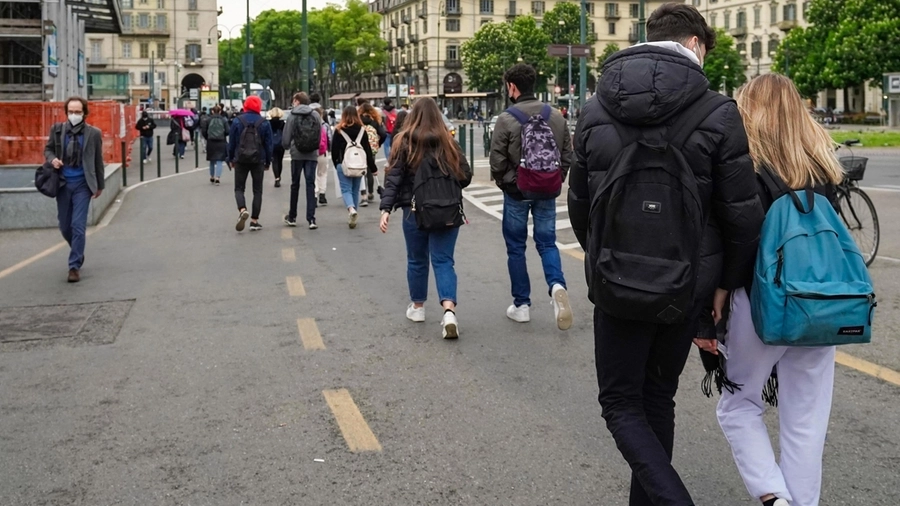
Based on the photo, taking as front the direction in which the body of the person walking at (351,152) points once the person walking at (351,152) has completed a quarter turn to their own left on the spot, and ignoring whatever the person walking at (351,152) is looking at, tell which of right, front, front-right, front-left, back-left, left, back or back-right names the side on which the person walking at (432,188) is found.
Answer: left

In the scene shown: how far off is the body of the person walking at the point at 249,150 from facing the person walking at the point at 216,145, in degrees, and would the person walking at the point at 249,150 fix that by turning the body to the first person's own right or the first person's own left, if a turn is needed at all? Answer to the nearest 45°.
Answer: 0° — they already face them

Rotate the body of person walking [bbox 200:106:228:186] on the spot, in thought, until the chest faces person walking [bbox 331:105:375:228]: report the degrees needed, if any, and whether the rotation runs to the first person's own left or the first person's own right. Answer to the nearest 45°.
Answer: approximately 180°

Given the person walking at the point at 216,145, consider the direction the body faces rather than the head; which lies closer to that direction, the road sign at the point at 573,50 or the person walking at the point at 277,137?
the road sign

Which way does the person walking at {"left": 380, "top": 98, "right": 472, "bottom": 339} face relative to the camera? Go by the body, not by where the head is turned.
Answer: away from the camera

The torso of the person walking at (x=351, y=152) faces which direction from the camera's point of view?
away from the camera

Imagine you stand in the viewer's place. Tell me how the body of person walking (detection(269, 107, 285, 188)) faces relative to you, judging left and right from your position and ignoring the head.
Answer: facing away from the viewer

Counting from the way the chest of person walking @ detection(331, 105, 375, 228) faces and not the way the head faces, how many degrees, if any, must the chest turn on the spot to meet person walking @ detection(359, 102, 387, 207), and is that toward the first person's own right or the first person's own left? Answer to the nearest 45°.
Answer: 0° — they already face them

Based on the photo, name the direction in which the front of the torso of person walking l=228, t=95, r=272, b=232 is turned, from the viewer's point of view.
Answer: away from the camera

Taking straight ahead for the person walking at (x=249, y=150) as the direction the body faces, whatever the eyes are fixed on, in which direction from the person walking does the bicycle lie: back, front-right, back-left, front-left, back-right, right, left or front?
back-right

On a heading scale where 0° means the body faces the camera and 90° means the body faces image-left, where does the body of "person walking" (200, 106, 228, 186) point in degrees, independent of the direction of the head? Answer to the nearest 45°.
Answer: approximately 180°

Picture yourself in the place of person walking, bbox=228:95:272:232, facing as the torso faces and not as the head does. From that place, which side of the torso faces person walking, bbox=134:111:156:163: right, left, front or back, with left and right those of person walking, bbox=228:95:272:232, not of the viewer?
front

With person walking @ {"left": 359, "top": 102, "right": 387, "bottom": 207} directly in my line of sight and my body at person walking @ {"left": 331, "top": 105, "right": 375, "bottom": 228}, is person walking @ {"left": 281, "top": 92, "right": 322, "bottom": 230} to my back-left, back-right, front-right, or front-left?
back-left

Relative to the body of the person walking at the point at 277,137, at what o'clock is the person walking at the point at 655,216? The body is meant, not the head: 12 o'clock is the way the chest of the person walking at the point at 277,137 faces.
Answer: the person walking at the point at 655,216 is roughly at 6 o'clock from the person walking at the point at 277,137.

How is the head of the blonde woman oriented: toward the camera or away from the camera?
away from the camera

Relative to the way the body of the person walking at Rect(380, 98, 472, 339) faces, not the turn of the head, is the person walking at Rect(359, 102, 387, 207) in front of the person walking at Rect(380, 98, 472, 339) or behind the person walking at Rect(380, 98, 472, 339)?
in front

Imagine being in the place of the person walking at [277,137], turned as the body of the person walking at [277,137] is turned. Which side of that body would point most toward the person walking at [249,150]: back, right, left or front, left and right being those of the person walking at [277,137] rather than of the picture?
back

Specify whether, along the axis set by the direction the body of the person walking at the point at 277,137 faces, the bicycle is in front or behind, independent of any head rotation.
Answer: behind
